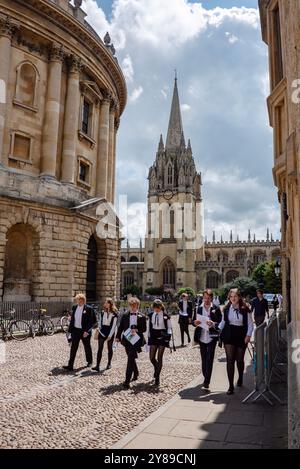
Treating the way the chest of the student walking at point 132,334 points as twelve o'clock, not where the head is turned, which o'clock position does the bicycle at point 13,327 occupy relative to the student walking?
The bicycle is roughly at 5 o'clock from the student walking.

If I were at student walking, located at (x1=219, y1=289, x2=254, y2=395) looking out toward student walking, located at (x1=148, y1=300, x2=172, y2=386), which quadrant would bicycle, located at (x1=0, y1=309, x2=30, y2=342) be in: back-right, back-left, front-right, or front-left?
front-right

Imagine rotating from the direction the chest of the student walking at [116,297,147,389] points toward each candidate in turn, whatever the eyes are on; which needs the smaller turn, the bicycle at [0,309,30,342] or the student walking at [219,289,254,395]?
the student walking

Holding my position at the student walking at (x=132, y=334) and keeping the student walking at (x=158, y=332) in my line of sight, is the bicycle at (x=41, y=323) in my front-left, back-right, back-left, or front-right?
back-left

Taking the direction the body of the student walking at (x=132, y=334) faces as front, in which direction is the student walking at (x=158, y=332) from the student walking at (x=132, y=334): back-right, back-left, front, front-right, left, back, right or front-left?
left

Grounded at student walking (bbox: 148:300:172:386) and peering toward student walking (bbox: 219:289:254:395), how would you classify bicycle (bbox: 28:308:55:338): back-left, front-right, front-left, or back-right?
back-left

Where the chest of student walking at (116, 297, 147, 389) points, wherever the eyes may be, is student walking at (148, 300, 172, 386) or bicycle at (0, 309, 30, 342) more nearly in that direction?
the student walking

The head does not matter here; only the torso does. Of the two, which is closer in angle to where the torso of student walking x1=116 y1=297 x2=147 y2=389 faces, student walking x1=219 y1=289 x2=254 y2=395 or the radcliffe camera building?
the student walking

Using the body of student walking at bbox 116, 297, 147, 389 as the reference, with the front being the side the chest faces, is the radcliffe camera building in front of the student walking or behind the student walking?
behind

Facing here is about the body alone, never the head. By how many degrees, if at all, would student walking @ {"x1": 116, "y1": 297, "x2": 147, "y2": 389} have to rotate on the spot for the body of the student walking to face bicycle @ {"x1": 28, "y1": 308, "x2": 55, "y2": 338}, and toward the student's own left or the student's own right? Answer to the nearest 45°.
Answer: approximately 135° to the student's own right

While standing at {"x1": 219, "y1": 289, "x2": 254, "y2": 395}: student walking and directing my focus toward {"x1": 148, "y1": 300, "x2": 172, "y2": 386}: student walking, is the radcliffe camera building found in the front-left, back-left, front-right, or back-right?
front-right

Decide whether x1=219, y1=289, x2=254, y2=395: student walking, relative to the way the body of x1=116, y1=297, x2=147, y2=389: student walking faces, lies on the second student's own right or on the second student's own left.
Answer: on the second student's own left

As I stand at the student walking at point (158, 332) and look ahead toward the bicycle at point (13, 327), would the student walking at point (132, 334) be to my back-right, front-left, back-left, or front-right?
front-left

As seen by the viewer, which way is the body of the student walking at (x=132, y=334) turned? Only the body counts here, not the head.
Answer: toward the camera
